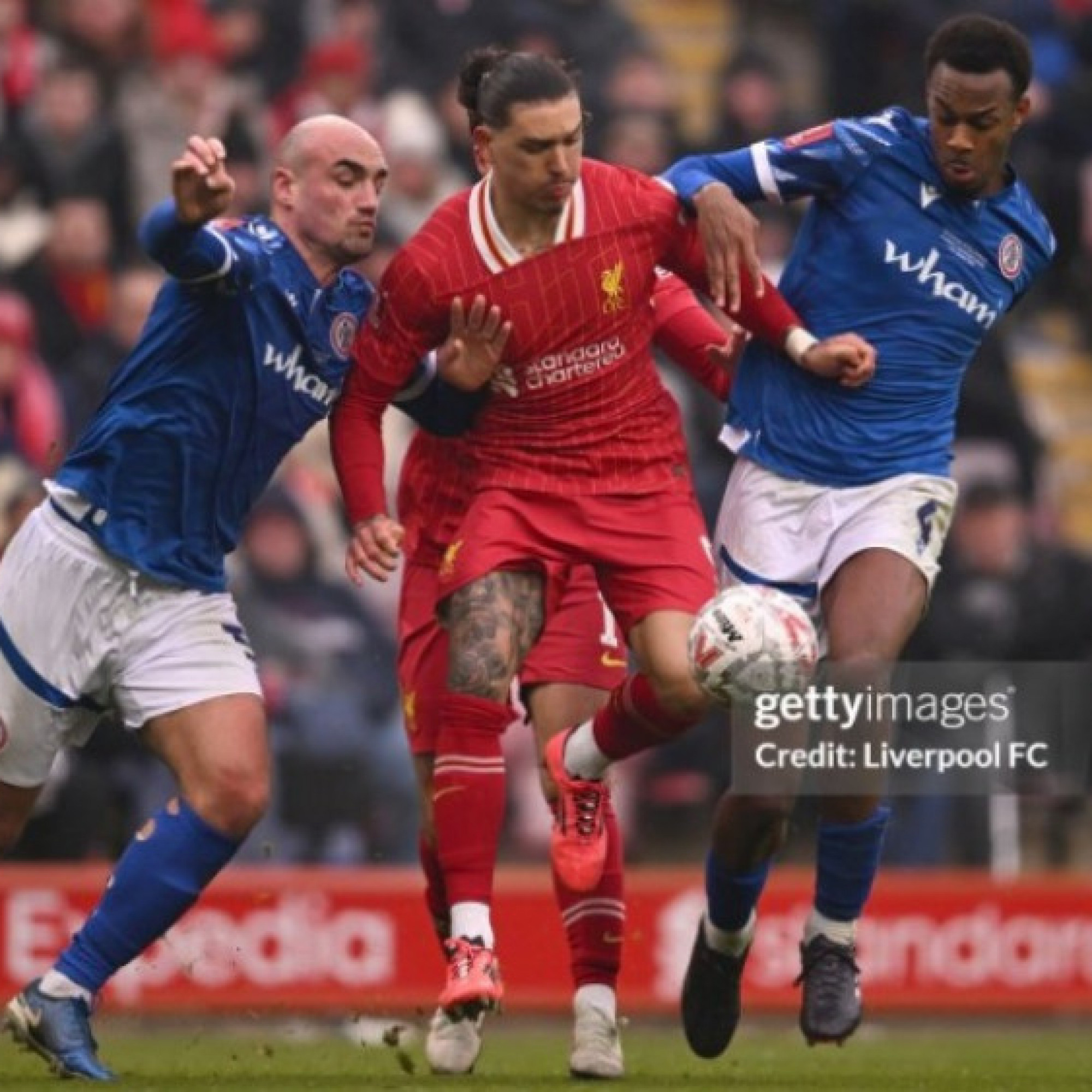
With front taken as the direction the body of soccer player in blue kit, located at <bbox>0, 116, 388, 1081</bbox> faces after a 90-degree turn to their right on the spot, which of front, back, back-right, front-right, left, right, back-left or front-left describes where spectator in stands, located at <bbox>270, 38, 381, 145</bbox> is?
back-right

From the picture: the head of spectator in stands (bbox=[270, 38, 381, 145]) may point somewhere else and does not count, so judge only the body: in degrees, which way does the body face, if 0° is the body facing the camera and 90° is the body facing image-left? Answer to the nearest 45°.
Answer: approximately 0°

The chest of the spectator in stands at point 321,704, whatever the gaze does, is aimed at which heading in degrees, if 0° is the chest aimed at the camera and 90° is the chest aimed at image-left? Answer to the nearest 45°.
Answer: approximately 0°

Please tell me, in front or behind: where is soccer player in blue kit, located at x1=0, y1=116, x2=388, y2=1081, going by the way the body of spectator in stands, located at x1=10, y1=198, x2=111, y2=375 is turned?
in front
